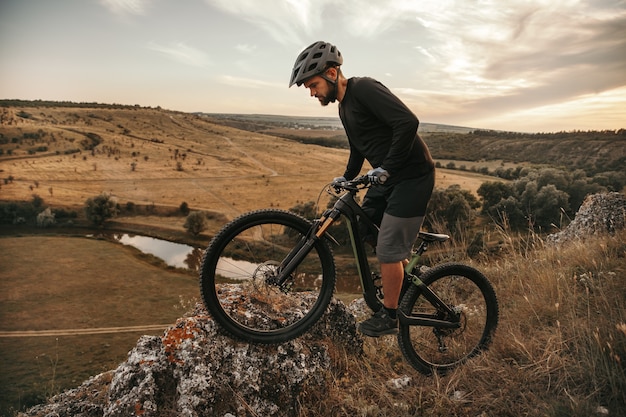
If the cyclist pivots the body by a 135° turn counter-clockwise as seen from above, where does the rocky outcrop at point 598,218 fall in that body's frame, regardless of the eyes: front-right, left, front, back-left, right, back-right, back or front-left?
left

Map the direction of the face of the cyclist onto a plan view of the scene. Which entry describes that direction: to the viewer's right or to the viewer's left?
to the viewer's left

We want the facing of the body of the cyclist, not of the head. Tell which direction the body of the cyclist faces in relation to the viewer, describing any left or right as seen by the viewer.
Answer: facing to the left of the viewer
